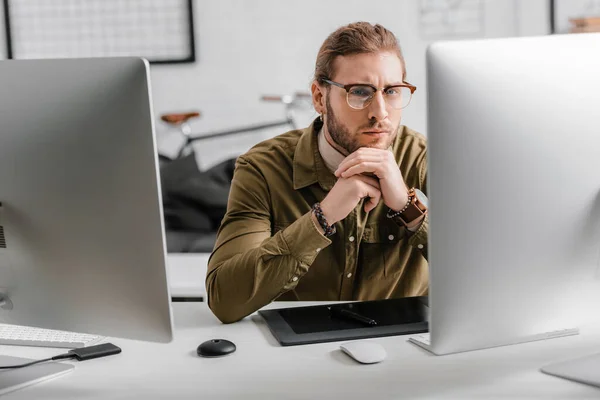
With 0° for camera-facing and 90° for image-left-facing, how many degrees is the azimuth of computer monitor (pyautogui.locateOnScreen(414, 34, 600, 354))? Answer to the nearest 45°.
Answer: approximately 135°

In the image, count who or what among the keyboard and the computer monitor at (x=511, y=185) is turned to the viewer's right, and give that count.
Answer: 0

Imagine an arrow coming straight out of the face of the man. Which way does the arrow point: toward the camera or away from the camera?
toward the camera

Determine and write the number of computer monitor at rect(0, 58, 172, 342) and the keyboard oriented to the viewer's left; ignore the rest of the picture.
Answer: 0

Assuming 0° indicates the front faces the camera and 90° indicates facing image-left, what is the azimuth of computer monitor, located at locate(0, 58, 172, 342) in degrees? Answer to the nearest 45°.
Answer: approximately 225°
